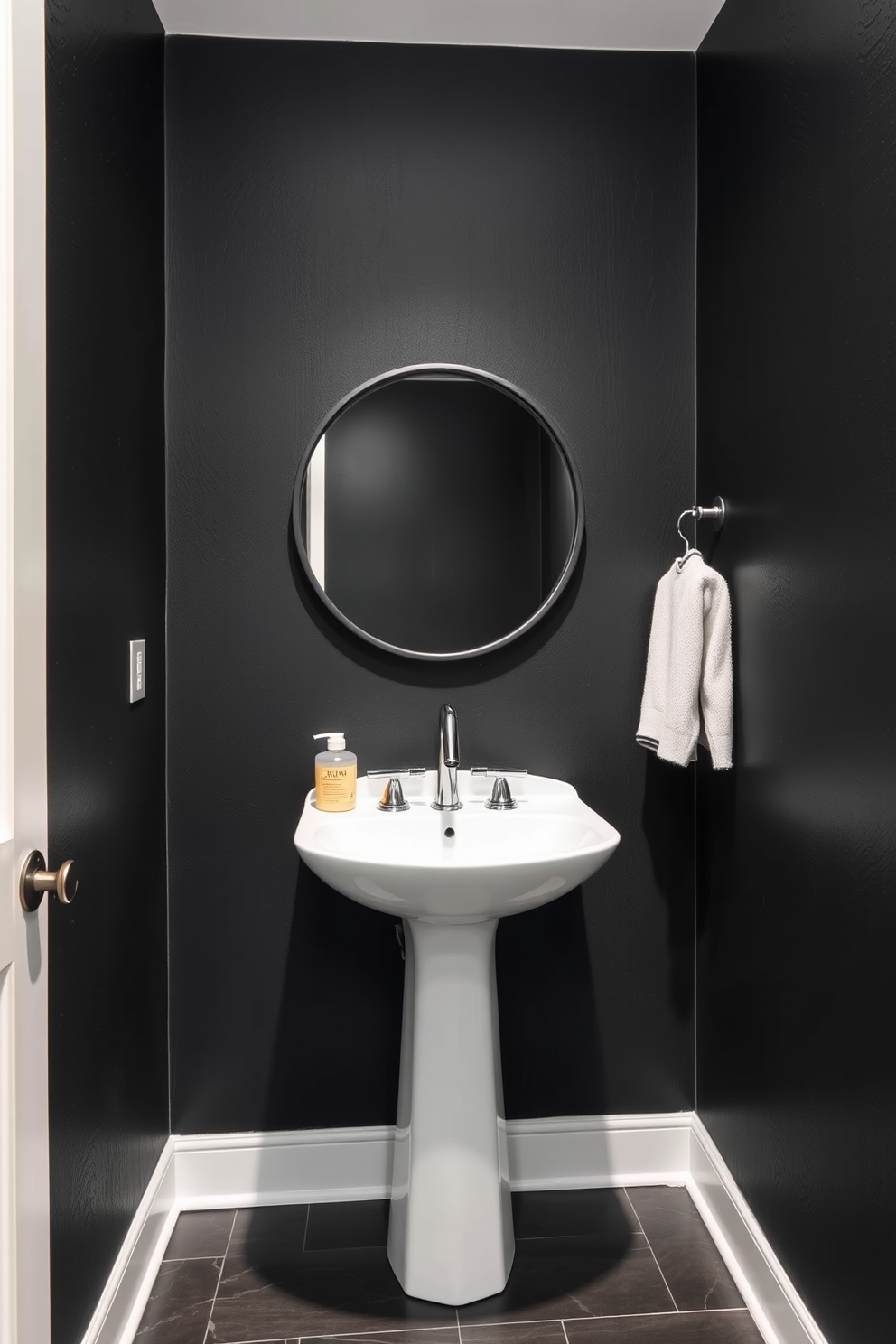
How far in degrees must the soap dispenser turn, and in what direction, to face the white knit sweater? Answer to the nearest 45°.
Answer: approximately 90° to its left

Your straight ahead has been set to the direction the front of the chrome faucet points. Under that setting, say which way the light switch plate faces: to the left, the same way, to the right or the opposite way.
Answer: to the left

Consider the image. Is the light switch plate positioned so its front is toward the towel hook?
yes

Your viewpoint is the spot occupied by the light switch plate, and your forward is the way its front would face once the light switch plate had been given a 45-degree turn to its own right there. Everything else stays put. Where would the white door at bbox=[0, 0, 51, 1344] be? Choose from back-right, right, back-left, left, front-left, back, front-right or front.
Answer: front-right

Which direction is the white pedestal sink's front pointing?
toward the camera

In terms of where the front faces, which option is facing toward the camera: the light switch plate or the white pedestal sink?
the white pedestal sink

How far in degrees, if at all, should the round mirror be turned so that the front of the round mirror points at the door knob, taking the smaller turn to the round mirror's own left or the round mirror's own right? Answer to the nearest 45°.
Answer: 0° — it already faces it

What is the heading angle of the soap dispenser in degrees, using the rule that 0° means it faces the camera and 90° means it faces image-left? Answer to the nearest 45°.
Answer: approximately 0°

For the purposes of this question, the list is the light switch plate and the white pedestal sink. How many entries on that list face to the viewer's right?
1

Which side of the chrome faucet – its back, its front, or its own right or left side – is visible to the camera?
front

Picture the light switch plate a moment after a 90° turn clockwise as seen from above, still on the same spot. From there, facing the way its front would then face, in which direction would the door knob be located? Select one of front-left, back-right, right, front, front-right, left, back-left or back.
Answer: front

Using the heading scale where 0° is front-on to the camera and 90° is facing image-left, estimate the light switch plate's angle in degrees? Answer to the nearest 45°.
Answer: approximately 270°
